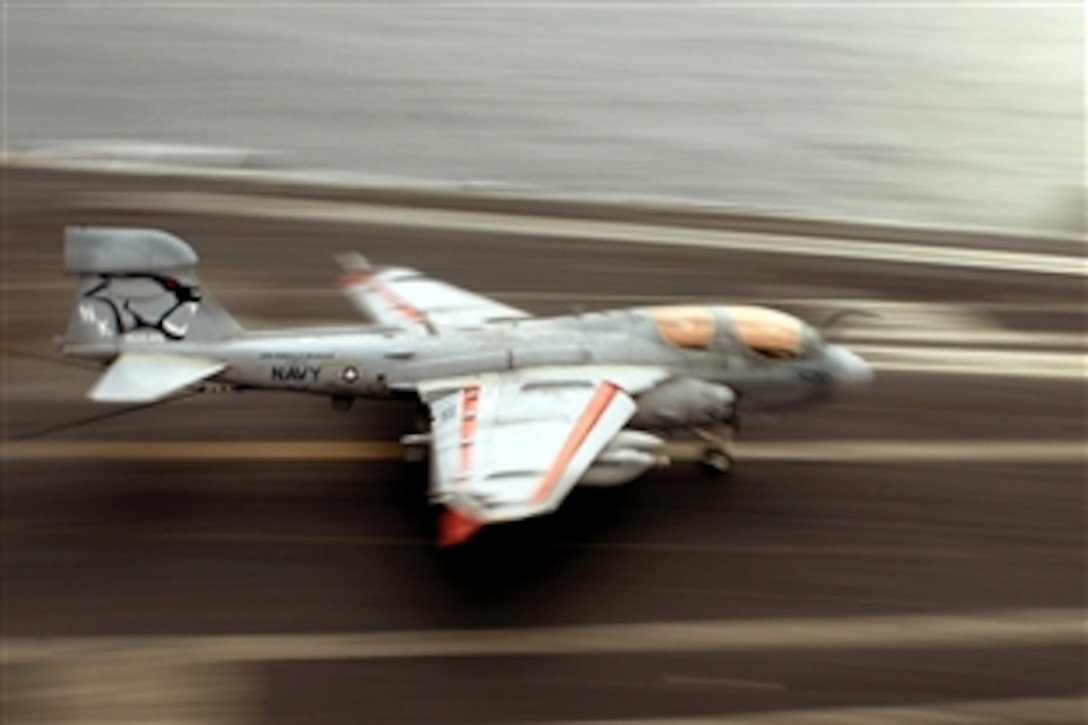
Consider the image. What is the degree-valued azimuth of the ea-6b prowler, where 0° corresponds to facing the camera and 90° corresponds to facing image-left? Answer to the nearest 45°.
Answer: approximately 270°
